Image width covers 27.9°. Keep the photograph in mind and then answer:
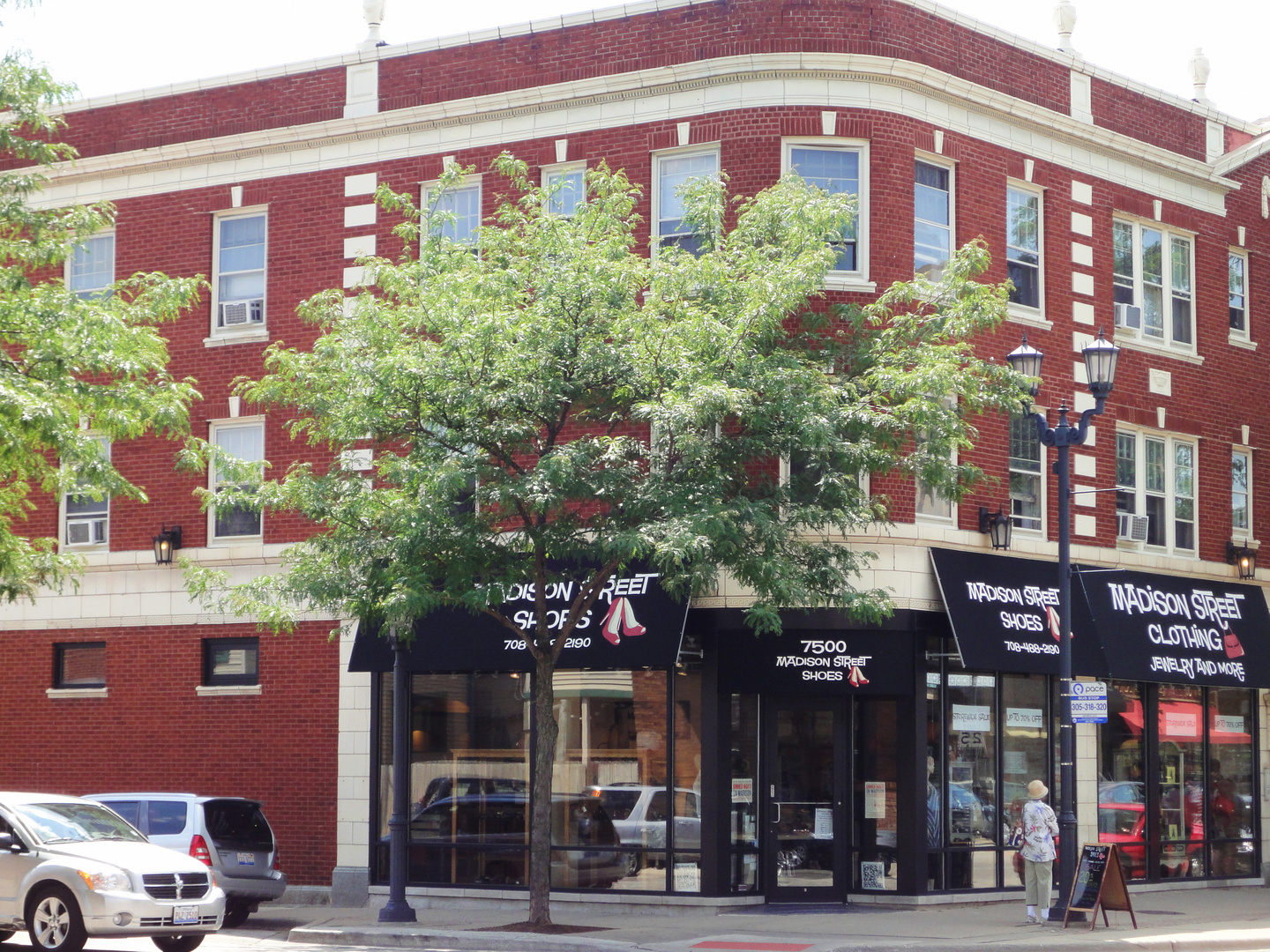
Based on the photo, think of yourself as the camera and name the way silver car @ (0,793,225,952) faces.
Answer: facing the viewer and to the right of the viewer

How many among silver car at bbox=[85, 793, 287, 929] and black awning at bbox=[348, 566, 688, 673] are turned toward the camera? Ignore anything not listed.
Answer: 1

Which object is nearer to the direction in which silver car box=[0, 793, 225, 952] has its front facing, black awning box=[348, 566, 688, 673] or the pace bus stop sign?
the pace bus stop sign

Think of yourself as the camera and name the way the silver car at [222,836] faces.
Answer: facing away from the viewer and to the left of the viewer

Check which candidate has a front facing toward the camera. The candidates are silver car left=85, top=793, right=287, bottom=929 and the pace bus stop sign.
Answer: the pace bus stop sign

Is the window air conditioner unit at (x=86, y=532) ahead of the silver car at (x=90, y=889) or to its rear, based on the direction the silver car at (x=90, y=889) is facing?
to the rear

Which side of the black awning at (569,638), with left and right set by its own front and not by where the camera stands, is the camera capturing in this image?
front

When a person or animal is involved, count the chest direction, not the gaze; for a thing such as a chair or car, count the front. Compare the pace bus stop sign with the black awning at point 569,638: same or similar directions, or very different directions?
same or similar directions

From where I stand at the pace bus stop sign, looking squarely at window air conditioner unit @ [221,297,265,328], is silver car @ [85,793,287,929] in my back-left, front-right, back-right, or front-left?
front-left

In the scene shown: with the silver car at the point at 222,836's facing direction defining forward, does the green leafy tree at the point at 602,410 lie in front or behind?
behind

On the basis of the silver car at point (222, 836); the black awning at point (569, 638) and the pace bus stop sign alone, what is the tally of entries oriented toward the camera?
2

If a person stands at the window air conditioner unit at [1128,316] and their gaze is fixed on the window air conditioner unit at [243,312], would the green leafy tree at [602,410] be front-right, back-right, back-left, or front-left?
front-left

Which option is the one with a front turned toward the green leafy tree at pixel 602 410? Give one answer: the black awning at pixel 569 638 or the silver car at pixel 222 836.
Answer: the black awning

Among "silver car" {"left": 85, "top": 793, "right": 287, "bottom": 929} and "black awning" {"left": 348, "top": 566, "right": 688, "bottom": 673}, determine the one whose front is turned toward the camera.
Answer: the black awning

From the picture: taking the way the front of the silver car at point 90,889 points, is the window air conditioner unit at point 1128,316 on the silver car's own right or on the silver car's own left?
on the silver car's own left

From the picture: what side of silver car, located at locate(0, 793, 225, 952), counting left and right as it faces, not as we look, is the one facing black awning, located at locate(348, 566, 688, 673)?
left
